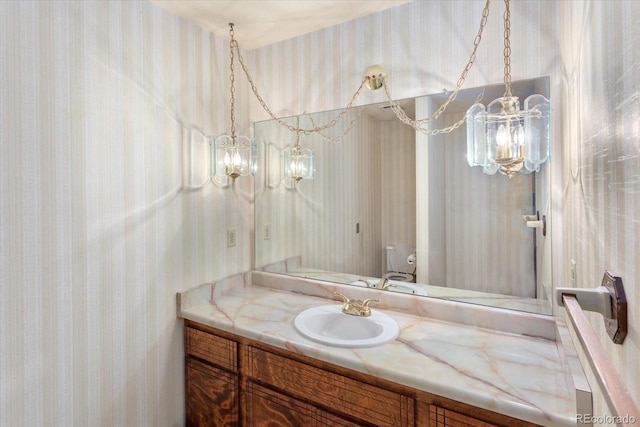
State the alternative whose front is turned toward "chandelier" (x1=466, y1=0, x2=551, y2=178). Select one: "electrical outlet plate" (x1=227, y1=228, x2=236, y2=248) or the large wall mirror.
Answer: the electrical outlet plate

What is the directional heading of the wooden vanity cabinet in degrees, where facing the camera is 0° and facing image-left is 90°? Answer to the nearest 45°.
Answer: approximately 45°

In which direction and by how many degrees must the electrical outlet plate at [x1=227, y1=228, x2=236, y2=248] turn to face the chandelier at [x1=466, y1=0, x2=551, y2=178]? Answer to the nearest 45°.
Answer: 0° — it already faces it

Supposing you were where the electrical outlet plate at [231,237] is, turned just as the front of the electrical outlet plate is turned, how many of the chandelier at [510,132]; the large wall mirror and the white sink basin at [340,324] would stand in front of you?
3

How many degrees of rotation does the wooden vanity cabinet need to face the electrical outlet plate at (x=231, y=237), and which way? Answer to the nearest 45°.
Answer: approximately 90° to its right
